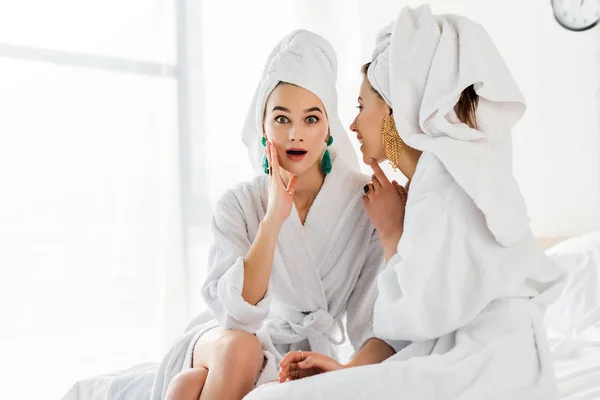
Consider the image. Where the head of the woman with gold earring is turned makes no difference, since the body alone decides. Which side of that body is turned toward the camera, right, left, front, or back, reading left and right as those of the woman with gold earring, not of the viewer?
left

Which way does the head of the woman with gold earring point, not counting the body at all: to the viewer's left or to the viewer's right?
to the viewer's left

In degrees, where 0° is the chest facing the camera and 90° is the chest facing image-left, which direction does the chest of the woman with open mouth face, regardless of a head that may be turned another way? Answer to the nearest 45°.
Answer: approximately 0°

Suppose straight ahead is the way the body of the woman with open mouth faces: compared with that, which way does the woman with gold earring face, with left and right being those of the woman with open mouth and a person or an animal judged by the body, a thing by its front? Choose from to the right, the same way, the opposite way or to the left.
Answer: to the right

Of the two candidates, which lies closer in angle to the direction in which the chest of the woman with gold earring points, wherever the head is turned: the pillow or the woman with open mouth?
the woman with open mouth

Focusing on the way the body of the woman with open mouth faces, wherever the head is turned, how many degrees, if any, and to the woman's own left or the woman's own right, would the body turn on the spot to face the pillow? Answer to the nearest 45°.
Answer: approximately 135° to the woman's own left

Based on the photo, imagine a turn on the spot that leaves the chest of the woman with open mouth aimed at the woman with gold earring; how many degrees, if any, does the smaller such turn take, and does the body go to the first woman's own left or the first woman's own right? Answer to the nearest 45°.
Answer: approximately 45° to the first woman's own left

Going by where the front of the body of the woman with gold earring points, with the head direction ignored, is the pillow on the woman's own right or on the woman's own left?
on the woman's own right

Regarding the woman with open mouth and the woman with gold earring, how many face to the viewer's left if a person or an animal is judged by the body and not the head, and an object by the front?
1

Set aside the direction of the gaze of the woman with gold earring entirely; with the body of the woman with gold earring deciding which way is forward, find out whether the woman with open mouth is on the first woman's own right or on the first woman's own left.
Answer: on the first woman's own right

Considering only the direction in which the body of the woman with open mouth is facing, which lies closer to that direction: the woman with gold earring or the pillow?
the woman with gold earring
